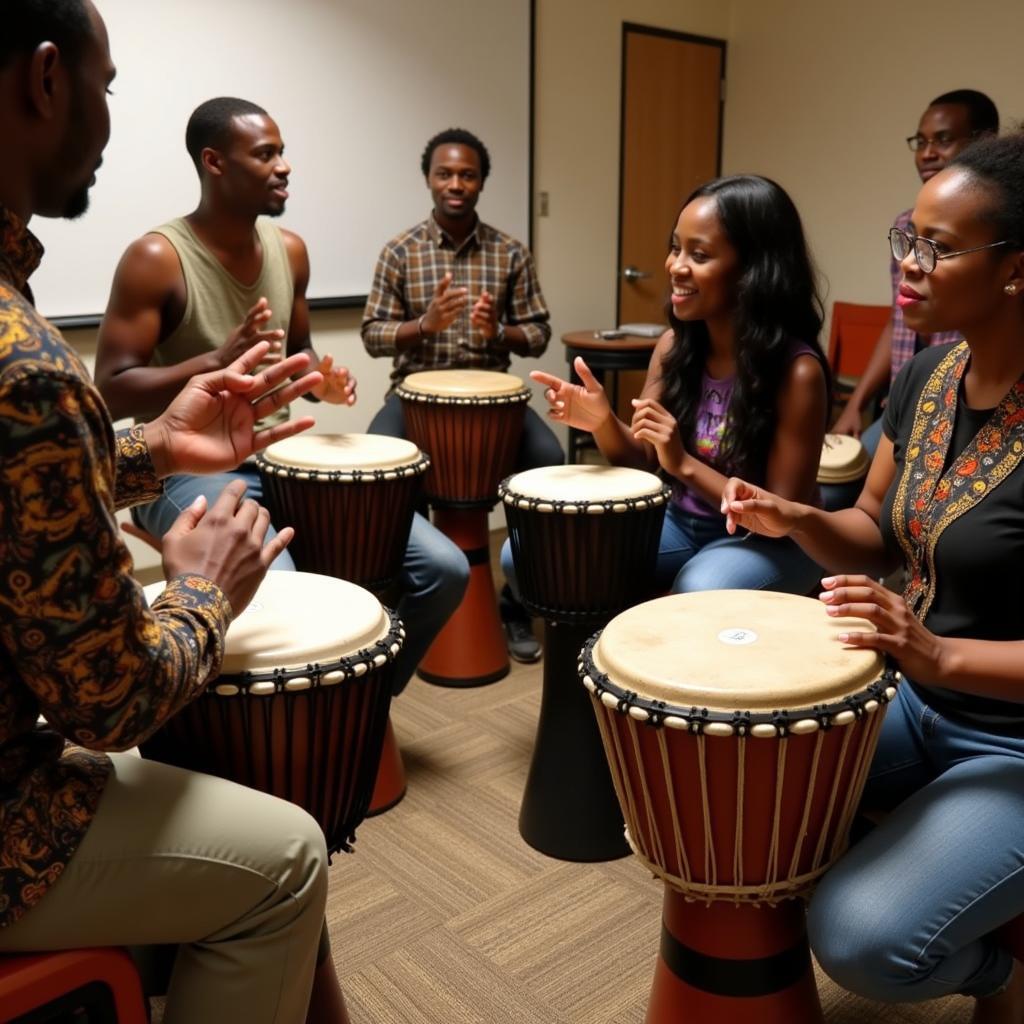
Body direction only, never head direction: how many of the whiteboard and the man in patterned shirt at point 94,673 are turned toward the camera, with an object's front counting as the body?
1

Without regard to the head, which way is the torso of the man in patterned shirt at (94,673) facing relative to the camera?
to the viewer's right

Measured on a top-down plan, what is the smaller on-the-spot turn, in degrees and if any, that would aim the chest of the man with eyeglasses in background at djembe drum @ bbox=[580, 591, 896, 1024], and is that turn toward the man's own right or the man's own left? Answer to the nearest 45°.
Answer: approximately 45° to the man's own left

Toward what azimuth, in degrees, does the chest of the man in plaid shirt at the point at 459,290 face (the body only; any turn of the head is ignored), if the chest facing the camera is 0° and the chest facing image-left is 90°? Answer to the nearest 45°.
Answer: approximately 0°

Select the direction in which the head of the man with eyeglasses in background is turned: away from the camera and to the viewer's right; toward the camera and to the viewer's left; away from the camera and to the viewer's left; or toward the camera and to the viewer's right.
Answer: toward the camera and to the viewer's left

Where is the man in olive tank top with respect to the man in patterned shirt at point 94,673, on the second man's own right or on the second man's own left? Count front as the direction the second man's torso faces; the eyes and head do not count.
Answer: on the second man's own left

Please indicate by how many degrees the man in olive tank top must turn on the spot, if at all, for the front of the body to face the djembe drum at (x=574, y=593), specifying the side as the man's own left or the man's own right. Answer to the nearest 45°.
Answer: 0° — they already face it

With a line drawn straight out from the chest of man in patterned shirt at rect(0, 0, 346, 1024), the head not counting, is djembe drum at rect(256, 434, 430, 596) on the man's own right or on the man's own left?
on the man's own left

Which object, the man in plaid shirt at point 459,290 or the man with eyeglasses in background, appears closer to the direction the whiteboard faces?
the man in plaid shirt

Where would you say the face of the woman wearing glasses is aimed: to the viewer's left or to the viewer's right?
to the viewer's left

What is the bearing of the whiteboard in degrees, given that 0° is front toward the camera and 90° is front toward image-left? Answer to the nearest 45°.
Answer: approximately 0°

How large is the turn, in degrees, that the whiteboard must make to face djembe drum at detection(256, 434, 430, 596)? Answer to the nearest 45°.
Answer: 0° — it already faces it
